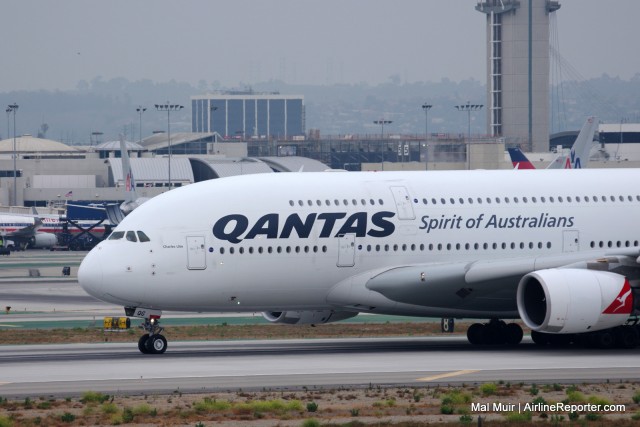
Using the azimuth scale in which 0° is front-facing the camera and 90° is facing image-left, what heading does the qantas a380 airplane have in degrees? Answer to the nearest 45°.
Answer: approximately 45°
